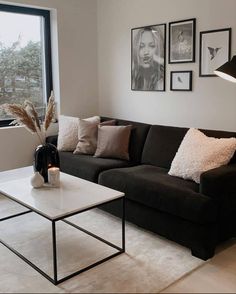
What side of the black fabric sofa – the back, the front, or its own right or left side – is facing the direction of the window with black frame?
right

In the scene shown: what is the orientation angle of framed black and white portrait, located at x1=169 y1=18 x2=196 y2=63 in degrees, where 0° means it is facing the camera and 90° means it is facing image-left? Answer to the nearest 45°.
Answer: approximately 45°
